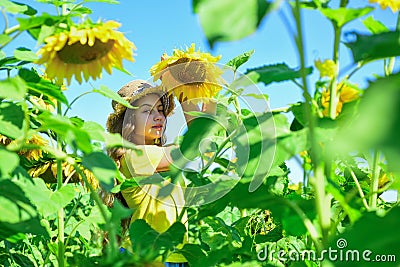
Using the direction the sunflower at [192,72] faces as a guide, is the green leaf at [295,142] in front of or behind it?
in front

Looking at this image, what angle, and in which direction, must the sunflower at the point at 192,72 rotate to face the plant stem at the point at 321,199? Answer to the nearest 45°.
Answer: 0° — it already faces it

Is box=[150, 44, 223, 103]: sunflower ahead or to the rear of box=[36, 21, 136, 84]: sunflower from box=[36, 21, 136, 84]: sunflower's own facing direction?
to the rear

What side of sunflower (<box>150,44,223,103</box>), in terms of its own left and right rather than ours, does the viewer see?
front

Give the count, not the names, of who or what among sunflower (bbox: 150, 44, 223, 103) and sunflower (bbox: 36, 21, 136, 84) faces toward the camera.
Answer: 2

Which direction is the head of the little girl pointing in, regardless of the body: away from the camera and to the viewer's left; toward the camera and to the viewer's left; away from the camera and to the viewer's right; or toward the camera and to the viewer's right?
toward the camera and to the viewer's right

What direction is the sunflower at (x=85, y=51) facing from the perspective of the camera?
toward the camera

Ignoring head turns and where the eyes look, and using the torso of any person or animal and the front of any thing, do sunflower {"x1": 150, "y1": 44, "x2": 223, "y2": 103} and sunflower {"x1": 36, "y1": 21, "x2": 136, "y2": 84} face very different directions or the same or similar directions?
same or similar directions

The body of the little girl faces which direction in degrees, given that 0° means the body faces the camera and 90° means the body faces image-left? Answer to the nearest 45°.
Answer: approximately 315°
